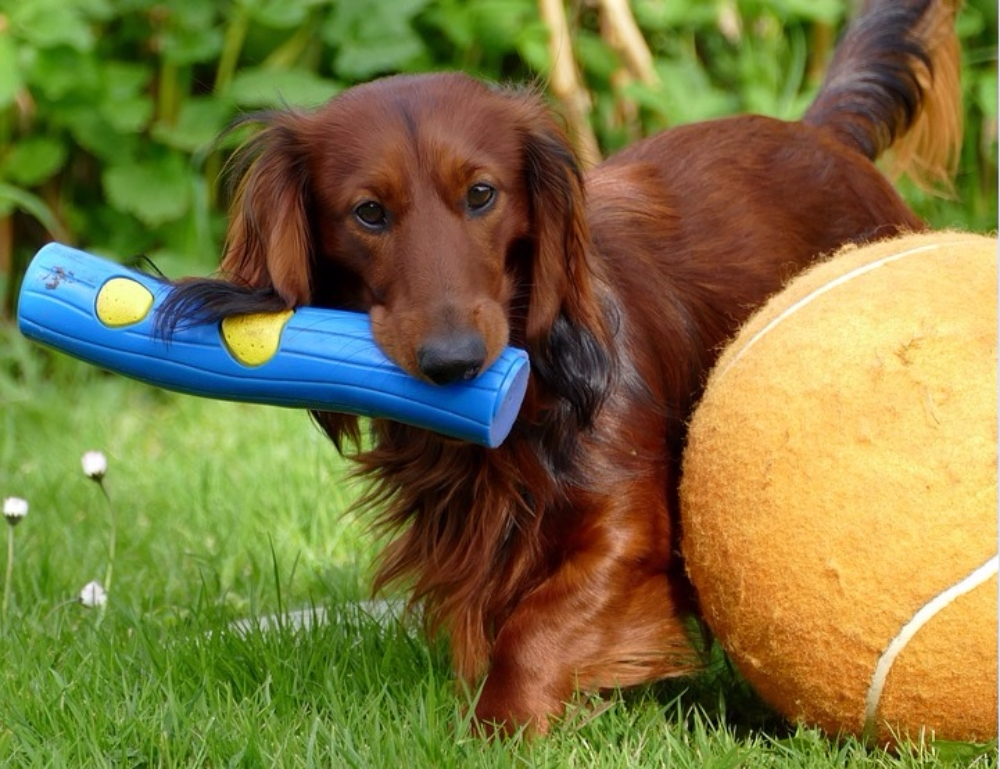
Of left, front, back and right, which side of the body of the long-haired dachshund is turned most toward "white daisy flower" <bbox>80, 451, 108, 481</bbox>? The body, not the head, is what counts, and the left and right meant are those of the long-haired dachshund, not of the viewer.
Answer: right

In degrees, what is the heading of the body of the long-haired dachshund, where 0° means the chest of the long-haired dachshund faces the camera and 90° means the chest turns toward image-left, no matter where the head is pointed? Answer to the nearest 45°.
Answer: approximately 45°

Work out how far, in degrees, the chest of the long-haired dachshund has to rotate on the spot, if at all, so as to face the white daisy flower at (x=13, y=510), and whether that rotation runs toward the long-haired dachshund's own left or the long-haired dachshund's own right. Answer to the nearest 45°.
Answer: approximately 45° to the long-haired dachshund's own right

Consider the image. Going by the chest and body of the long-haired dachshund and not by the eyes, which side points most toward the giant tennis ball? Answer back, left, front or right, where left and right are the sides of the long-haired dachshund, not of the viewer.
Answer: left

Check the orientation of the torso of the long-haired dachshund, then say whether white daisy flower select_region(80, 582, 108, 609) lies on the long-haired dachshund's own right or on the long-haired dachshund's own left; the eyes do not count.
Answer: on the long-haired dachshund's own right
